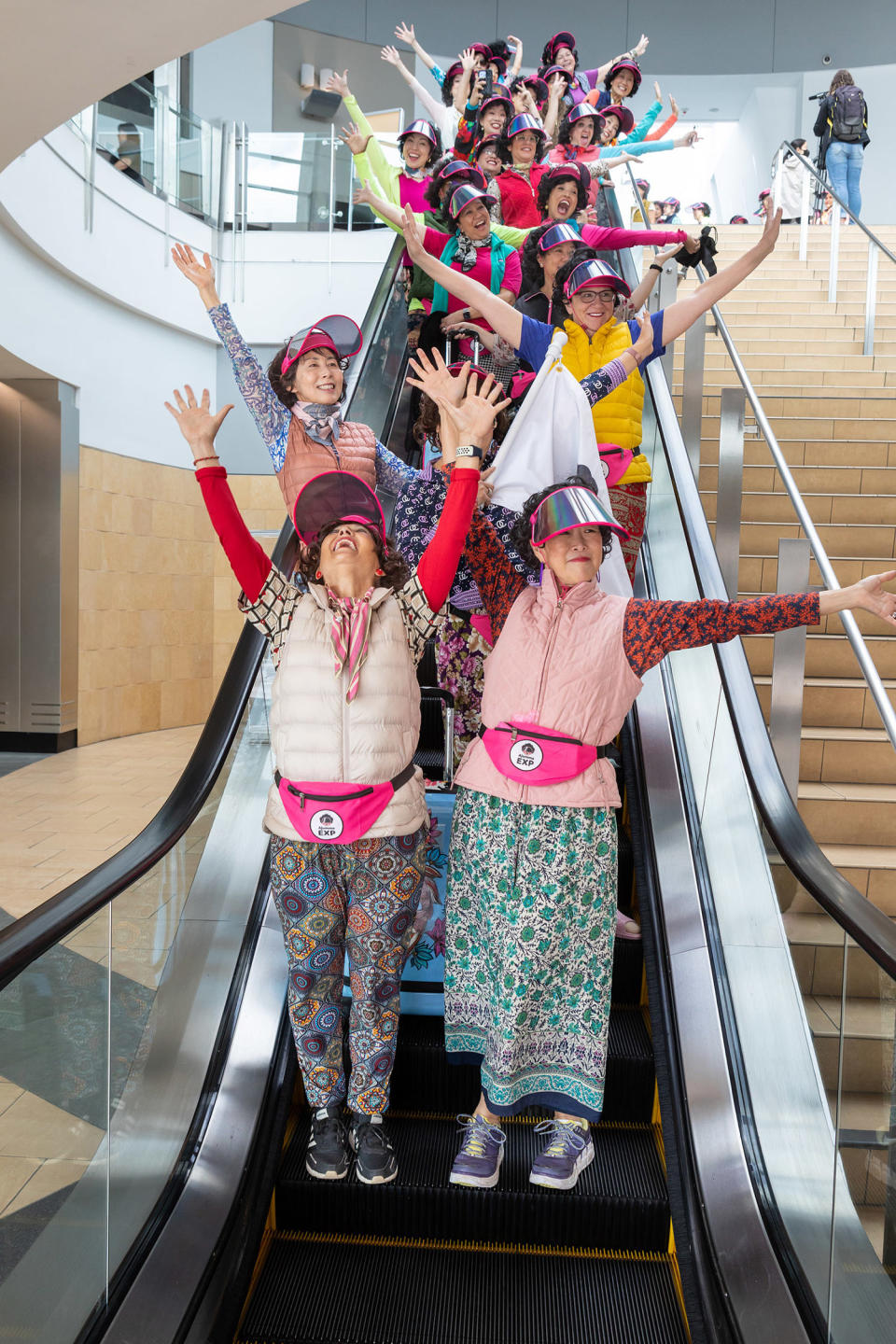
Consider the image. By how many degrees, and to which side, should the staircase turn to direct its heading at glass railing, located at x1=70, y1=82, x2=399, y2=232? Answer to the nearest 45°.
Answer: approximately 135° to its right

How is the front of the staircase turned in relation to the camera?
facing the viewer

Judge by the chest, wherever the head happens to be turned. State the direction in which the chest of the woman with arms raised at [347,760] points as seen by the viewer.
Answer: toward the camera

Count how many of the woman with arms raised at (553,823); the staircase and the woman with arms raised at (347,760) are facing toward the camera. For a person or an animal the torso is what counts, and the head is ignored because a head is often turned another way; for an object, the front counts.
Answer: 3

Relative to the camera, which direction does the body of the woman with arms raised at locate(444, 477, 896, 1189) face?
toward the camera

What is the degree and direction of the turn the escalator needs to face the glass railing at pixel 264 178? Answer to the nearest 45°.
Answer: approximately 180°

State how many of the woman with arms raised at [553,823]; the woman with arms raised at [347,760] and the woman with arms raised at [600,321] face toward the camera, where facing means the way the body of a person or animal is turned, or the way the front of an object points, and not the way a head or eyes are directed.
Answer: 3

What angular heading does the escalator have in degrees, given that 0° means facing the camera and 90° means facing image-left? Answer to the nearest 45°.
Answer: approximately 0°

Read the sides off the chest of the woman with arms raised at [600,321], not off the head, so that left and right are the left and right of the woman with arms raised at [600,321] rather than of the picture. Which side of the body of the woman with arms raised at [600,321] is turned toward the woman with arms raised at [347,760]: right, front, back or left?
front
